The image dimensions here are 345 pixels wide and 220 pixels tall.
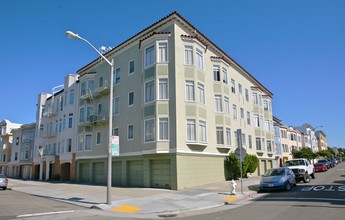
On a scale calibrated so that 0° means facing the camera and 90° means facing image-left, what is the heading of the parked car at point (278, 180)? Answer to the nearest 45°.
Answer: approximately 45°

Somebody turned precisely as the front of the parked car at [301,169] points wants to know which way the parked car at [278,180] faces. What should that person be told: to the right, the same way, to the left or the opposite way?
the same way

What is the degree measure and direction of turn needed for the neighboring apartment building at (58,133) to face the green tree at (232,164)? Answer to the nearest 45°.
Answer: approximately 90° to its left

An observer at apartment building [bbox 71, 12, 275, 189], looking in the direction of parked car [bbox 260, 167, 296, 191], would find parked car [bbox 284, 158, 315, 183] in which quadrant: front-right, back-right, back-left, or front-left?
front-left

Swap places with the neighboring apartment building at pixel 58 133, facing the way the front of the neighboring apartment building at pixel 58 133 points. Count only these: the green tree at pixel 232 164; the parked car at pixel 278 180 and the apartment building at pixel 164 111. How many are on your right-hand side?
0

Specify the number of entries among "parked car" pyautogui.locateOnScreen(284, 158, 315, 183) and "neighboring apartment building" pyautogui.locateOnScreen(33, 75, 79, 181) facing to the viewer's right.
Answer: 0

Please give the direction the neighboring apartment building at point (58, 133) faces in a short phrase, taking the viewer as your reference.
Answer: facing the viewer and to the left of the viewer

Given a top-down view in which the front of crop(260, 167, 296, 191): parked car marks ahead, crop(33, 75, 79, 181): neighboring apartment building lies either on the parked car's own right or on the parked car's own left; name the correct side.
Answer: on the parked car's own right

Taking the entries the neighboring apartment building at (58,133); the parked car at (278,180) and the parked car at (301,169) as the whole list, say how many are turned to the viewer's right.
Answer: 0

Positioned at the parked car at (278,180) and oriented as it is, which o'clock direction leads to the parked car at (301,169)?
the parked car at (301,169) is roughly at 5 o'clock from the parked car at (278,180).
